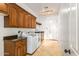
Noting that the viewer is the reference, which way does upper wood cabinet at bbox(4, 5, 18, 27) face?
facing the viewer and to the right of the viewer
